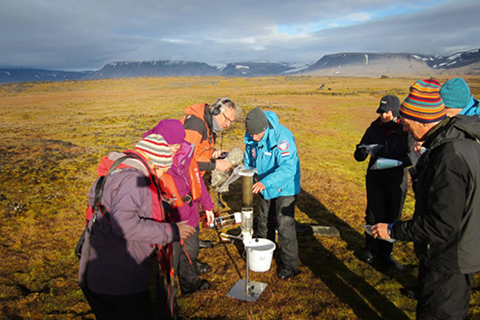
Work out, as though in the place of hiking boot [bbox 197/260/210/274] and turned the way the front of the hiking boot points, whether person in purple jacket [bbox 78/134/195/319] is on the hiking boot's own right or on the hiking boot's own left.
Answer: on the hiking boot's own right

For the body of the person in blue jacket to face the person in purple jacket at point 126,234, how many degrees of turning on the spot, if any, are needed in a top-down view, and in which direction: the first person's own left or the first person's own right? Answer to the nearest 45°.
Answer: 0° — they already face them

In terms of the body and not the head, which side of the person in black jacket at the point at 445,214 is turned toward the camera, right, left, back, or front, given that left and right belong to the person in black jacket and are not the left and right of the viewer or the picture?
left

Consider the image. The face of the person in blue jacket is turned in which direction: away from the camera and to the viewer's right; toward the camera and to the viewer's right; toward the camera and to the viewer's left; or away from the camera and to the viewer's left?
toward the camera and to the viewer's left

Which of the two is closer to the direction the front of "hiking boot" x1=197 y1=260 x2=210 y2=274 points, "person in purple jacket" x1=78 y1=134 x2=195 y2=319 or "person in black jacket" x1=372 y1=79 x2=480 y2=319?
the person in black jacket

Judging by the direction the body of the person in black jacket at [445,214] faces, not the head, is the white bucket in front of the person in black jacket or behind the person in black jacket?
in front

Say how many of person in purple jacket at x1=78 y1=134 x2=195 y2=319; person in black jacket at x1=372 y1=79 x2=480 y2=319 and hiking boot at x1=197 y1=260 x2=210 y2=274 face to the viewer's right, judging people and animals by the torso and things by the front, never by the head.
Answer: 2

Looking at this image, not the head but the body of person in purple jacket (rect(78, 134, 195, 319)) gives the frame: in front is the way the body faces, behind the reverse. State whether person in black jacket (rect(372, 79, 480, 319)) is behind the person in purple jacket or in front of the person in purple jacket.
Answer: in front

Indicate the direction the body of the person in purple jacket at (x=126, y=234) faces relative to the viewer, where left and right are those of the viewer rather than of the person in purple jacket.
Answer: facing to the right of the viewer

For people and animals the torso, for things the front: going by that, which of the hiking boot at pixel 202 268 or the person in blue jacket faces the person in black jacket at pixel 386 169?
the hiking boot

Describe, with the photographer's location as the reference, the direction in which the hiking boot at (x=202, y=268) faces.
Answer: facing to the right of the viewer

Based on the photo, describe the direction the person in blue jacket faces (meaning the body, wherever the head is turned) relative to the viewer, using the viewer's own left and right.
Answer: facing the viewer and to the left of the viewer

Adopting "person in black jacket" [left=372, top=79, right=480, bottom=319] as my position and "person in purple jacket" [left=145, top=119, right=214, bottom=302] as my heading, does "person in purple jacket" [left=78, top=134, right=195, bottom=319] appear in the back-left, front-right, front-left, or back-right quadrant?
front-left

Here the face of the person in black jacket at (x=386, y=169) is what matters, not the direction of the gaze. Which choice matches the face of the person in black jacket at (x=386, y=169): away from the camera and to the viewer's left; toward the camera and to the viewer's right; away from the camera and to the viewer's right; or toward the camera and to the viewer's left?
toward the camera and to the viewer's left

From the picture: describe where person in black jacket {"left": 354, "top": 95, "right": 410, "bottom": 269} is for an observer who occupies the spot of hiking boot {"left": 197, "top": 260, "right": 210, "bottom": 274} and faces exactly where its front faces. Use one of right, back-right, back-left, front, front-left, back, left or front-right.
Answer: front
